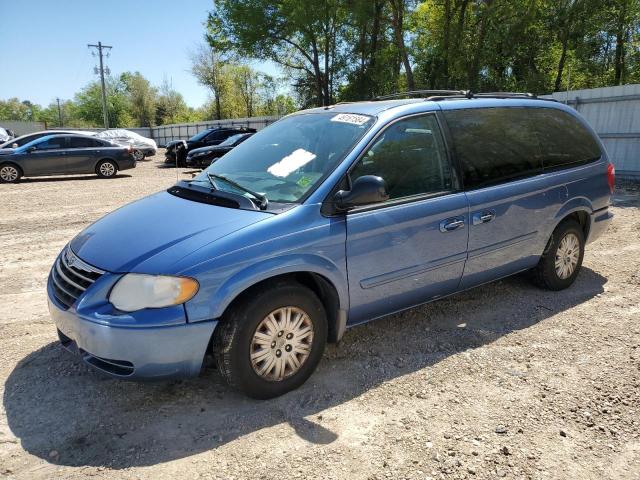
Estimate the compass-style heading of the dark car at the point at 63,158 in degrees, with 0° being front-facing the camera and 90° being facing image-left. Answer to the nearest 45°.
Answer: approximately 90°

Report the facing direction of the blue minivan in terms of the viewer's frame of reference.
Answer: facing the viewer and to the left of the viewer

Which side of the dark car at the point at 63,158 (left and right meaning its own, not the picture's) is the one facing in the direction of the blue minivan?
left

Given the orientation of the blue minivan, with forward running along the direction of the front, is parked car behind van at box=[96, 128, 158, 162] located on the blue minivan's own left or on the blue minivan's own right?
on the blue minivan's own right

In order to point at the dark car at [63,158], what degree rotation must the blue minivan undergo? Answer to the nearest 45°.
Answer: approximately 90° to its right

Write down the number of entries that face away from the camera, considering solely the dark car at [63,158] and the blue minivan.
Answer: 0

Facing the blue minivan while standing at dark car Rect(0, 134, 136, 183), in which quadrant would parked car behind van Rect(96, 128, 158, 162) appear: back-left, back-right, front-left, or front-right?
back-left
